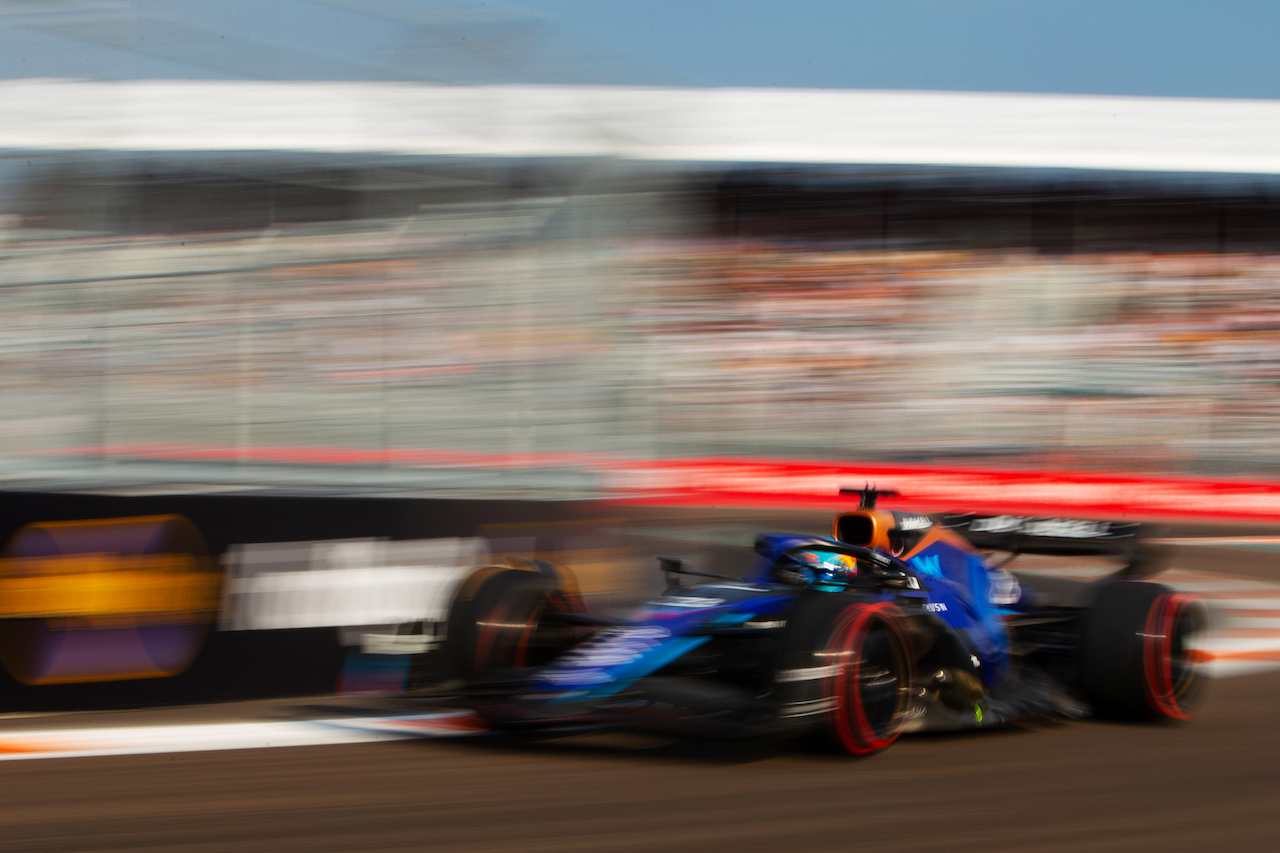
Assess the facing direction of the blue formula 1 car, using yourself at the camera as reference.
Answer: facing the viewer and to the left of the viewer
